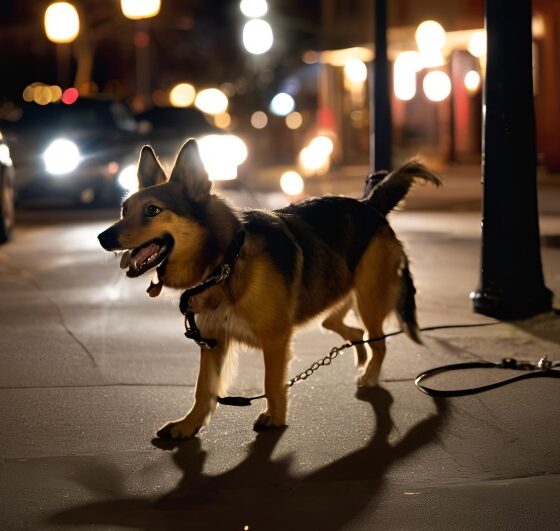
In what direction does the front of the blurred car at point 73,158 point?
toward the camera

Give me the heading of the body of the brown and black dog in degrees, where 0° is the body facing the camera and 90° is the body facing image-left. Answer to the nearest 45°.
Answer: approximately 45°

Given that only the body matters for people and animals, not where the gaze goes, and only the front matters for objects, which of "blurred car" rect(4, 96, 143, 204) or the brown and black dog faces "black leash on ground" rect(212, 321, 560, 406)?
the blurred car

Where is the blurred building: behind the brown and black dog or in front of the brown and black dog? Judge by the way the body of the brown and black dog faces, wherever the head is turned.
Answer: behind

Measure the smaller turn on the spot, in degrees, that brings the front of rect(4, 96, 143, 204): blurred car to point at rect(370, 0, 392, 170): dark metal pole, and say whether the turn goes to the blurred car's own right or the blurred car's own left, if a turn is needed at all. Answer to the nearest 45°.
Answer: approximately 45° to the blurred car's own left

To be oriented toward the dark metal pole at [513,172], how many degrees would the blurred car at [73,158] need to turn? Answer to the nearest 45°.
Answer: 0° — it already faces it

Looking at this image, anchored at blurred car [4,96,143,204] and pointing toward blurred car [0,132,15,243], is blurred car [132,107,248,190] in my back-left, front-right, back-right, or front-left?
back-left

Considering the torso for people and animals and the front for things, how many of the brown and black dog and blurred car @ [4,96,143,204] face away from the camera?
0

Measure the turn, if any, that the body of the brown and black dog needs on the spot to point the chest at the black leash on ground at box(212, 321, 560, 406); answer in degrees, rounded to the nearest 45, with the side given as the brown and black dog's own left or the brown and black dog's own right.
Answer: approximately 180°

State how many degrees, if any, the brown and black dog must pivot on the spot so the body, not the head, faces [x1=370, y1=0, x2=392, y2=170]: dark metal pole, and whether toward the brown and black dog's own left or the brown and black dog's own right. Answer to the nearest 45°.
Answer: approximately 135° to the brown and black dog's own right

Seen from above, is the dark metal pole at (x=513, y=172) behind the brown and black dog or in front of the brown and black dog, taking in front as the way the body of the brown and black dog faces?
behind

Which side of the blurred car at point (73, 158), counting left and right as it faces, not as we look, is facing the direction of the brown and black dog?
front
